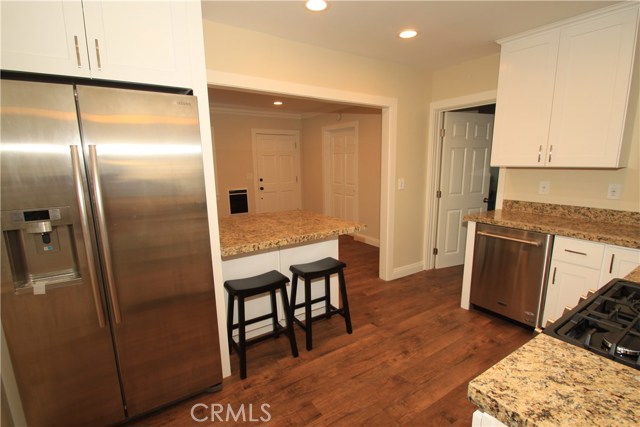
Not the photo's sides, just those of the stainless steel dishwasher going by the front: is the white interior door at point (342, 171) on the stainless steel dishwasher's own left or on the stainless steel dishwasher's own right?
on the stainless steel dishwasher's own right

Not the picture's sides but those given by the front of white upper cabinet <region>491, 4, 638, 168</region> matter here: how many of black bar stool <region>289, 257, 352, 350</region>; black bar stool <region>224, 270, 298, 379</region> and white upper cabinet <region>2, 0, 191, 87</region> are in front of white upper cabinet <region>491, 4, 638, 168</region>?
3

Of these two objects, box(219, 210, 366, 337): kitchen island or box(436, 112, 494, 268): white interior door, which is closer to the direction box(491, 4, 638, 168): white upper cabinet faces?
the kitchen island

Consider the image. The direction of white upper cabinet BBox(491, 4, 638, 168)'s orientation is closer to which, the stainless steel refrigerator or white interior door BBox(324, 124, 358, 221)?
the stainless steel refrigerator

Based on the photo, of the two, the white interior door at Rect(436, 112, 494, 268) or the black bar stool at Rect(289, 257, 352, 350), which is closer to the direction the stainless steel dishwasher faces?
the black bar stool

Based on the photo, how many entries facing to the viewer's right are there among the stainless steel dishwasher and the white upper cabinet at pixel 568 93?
0

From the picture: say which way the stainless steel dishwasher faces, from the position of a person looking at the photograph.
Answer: facing the viewer and to the left of the viewer

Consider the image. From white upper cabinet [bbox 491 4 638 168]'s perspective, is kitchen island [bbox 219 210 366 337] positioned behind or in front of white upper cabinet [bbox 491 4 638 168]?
in front

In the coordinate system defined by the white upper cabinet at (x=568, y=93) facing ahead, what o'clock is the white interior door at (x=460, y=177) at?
The white interior door is roughly at 3 o'clock from the white upper cabinet.
